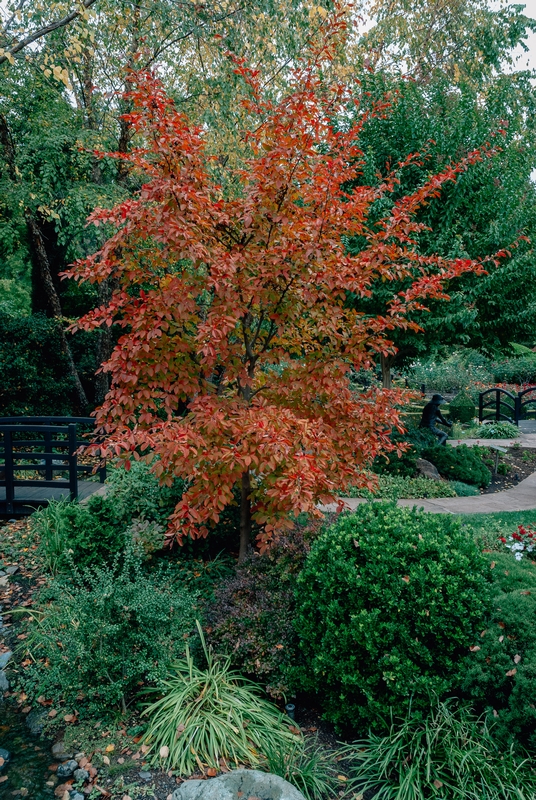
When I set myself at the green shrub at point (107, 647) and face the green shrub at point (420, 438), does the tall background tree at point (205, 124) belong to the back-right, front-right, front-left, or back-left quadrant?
front-left

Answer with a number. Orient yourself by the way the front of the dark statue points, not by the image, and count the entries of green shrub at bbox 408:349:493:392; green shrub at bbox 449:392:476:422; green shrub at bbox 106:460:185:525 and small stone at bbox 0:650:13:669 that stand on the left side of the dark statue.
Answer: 2
